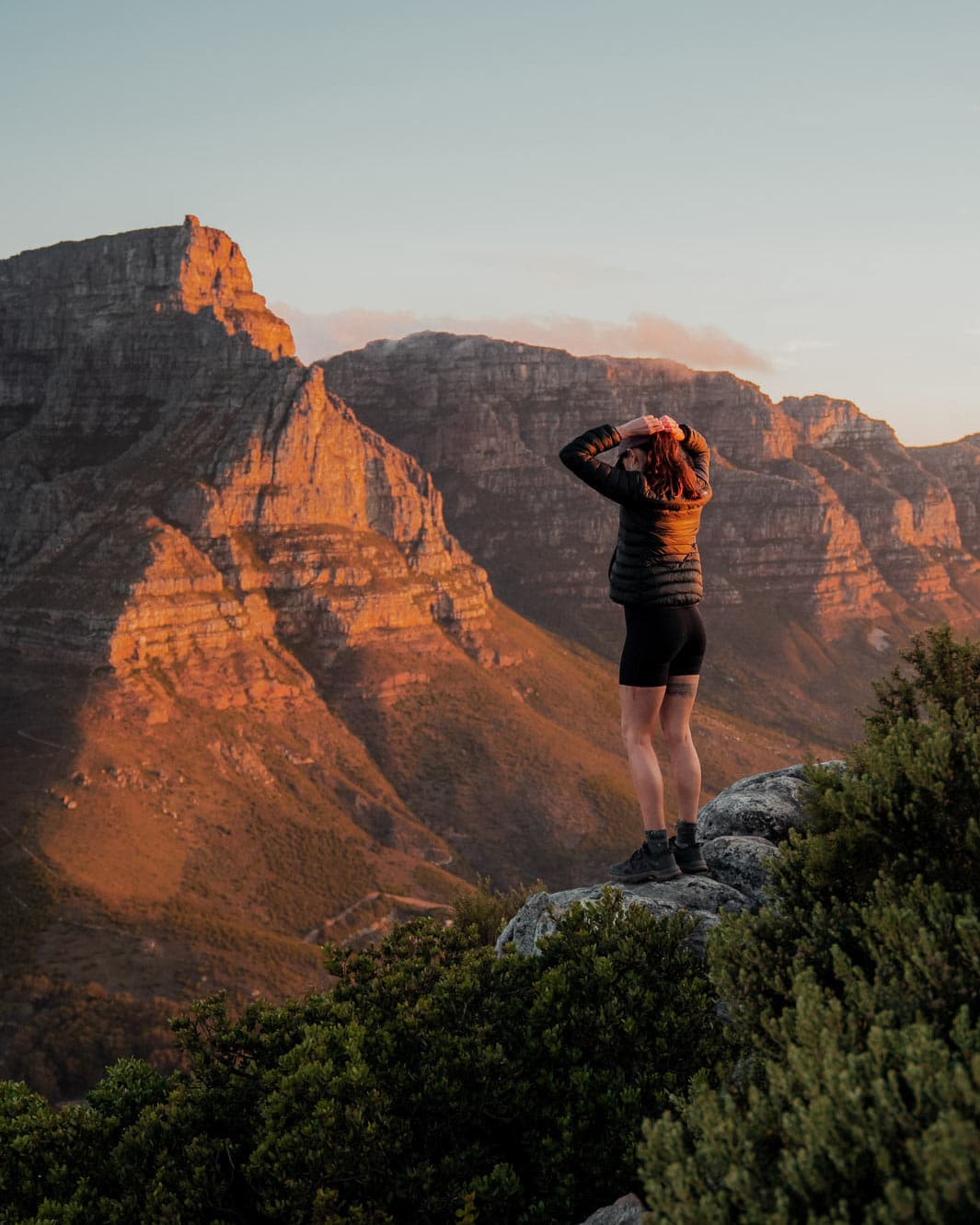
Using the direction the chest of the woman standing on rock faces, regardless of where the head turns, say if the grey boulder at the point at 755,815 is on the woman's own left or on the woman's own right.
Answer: on the woman's own right

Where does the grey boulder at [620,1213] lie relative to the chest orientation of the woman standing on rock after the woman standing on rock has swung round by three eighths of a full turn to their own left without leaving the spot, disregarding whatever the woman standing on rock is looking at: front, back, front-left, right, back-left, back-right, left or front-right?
front

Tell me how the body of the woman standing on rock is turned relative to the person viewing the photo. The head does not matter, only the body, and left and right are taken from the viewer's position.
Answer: facing away from the viewer and to the left of the viewer

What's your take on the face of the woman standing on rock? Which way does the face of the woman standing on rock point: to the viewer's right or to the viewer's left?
to the viewer's left

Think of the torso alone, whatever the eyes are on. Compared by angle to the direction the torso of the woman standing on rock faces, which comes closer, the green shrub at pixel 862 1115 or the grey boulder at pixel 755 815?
the grey boulder
